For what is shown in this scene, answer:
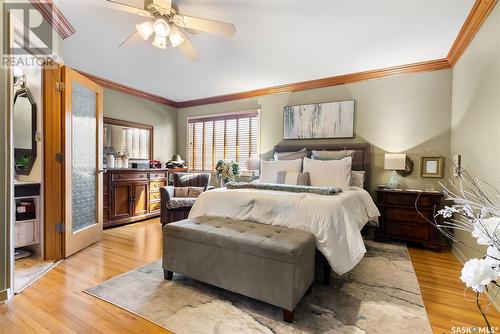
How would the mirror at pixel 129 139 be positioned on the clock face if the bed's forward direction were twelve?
The mirror is roughly at 4 o'clock from the bed.

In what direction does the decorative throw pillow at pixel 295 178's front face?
toward the camera

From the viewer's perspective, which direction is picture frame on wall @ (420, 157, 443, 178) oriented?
toward the camera

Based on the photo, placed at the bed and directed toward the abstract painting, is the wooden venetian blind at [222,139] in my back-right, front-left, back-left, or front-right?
front-left

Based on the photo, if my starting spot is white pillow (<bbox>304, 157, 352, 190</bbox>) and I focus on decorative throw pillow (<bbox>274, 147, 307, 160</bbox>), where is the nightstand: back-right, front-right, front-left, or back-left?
back-right

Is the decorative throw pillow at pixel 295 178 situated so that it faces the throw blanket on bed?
yes

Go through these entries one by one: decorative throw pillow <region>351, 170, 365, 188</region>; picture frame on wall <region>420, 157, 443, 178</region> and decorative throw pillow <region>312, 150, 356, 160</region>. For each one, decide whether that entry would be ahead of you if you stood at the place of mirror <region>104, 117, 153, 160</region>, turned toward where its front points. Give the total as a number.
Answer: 3

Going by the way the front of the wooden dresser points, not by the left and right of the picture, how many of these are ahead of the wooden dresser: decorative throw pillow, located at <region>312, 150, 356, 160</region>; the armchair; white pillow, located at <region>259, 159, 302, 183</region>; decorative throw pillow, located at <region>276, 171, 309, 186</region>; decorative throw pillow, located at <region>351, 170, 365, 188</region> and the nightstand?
6

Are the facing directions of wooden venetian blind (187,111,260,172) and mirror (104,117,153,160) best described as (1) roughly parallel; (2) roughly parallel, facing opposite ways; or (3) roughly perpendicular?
roughly perpendicular

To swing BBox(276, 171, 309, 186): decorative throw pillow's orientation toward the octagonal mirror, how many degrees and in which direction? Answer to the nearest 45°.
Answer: approximately 90° to its right

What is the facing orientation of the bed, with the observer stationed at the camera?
facing the viewer

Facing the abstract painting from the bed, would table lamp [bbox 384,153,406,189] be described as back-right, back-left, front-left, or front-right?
front-right

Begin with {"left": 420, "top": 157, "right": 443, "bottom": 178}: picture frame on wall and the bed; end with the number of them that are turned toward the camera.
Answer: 2
